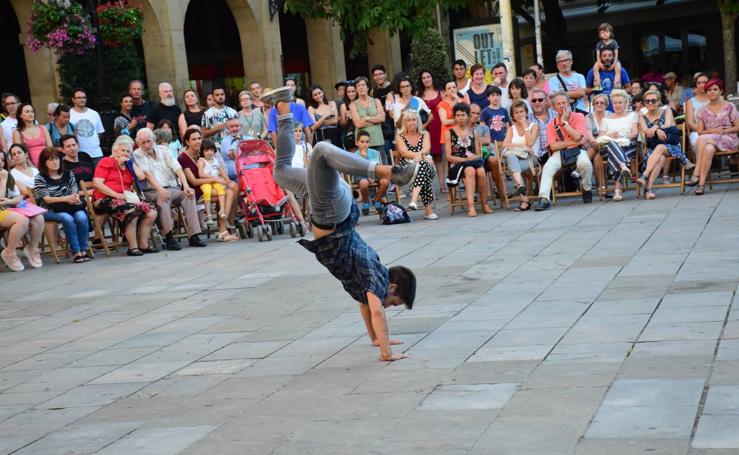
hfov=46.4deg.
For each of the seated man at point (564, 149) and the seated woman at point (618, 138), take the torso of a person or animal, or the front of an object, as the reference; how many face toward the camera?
2

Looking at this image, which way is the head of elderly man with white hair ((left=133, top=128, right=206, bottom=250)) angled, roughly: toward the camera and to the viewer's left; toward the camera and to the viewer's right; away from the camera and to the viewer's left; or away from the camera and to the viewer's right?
toward the camera and to the viewer's right

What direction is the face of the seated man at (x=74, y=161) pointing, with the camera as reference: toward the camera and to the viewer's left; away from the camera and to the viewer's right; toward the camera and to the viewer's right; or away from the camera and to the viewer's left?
toward the camera and to the viewer's right

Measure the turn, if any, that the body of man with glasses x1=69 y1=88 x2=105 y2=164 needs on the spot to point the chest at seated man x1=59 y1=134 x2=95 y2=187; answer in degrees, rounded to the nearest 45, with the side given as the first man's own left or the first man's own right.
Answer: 0° — they already face them

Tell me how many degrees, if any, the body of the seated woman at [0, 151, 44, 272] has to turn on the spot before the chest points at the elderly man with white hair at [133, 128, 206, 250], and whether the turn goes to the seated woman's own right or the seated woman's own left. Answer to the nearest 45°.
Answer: approximately 45° to the seated woman's own left

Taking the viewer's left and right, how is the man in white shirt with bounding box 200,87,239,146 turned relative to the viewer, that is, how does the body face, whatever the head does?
facing the viewer and to the right of the viewer

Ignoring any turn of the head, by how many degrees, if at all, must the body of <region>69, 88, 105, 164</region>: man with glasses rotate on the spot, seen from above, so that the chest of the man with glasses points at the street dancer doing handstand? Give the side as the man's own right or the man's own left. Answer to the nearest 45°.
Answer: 0° — they already face them

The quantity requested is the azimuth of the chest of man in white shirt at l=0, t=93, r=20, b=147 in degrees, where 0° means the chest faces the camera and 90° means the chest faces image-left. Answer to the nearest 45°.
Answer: approximately 315°

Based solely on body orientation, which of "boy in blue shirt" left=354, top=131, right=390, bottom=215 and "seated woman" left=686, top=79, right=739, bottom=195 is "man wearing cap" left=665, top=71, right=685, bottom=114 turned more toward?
the boy in blue shirt

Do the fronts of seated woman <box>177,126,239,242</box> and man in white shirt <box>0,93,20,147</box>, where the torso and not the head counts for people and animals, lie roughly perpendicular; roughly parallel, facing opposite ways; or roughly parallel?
roughly parallel

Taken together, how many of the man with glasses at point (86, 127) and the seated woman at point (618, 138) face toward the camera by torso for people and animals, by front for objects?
2

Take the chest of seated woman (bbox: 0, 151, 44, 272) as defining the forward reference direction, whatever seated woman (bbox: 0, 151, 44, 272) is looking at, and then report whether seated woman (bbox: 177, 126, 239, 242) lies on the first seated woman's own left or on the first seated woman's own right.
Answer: on the first seated woman's own left

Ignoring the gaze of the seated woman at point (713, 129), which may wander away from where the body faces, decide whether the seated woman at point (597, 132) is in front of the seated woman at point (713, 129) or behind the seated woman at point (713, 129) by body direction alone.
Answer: in front

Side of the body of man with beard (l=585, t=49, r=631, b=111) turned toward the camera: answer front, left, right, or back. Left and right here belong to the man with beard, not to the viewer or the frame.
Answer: front

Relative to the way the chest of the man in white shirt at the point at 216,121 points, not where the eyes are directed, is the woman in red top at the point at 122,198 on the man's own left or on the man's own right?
on the man's own right

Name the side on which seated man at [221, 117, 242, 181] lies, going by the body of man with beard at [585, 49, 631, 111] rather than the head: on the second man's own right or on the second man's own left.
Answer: on the second man's own right

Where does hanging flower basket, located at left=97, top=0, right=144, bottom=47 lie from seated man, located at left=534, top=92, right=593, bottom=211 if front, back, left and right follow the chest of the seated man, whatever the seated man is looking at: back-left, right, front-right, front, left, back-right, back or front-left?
right

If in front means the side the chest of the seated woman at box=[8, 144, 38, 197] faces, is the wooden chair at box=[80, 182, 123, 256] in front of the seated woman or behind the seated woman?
in front
